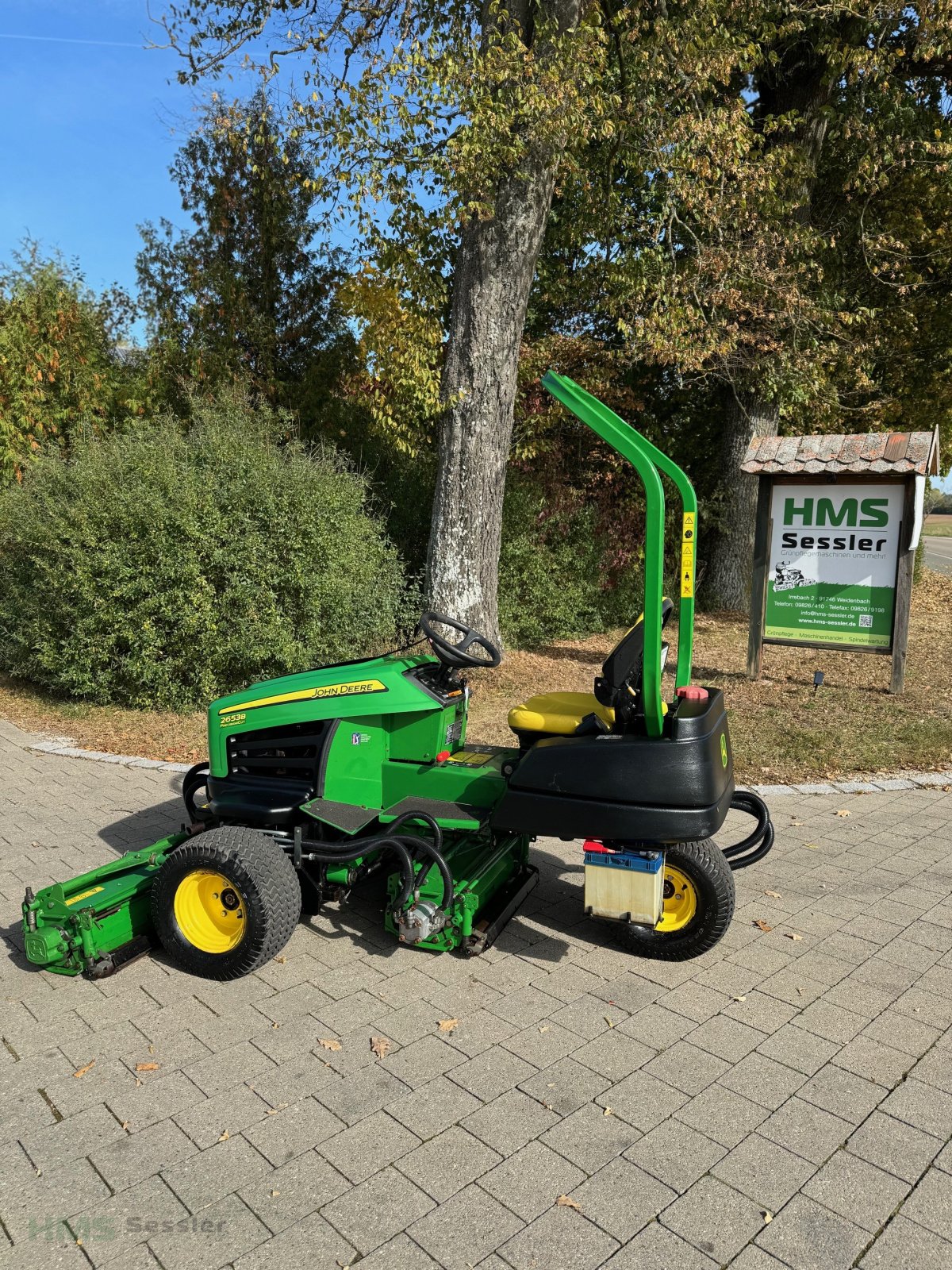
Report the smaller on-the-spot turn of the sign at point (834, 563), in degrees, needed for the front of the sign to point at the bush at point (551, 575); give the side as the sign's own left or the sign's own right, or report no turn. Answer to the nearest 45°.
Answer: approximately 135° to the sign's own right

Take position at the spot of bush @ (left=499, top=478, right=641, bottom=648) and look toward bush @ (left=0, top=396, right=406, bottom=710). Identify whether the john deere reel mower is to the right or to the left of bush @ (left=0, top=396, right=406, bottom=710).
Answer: left

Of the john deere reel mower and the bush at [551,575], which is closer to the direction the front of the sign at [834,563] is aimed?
the john deere reel mower

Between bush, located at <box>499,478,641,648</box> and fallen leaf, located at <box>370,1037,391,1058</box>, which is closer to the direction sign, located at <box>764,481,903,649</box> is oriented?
the fallen leaf

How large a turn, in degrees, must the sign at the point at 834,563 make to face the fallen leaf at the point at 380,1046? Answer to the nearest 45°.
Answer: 0° — it already faces it

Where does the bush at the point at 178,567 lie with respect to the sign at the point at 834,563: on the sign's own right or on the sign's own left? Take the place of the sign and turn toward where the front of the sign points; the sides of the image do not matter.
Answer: on the sign's own right

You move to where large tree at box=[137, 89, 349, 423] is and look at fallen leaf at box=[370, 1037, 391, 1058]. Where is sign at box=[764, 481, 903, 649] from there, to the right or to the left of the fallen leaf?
left

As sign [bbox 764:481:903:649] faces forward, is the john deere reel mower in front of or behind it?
in front

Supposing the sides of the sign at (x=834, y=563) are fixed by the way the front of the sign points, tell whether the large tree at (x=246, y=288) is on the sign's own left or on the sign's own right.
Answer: on the sign's own right

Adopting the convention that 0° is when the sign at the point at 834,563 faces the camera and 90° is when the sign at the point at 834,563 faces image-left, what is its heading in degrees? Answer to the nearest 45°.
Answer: approximately 0°

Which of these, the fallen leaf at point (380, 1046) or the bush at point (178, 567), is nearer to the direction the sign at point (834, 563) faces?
the fallen leaf
